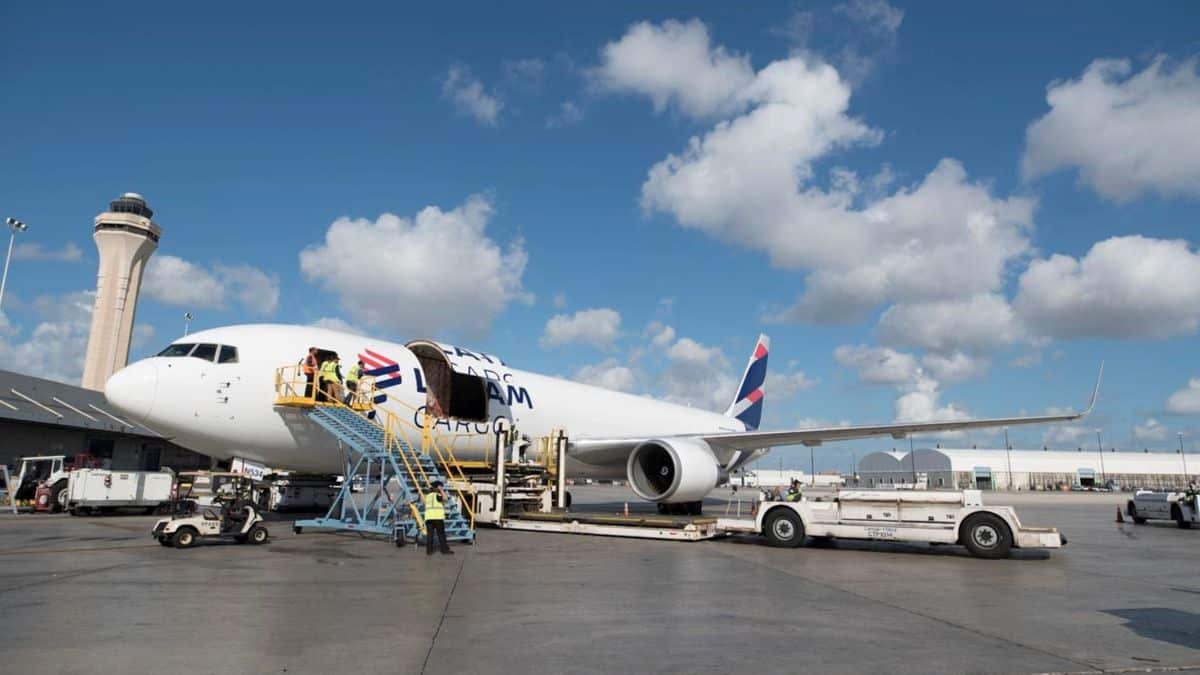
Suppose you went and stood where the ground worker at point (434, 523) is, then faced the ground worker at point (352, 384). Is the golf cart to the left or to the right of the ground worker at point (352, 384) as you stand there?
left

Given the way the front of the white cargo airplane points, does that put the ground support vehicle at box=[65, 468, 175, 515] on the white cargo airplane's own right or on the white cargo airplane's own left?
on the white cargo airplane's own right

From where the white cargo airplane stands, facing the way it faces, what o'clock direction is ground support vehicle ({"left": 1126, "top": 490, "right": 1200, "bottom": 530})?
The ground support vehicle is roughly at 7 o'clock from the white cargo airplane.

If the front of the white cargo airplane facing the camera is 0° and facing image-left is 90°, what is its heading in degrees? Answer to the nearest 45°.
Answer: approximately 45°

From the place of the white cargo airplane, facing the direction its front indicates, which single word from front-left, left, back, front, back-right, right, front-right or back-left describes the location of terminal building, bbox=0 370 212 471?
right

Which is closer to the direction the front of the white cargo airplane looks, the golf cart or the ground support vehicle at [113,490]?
the golf cart

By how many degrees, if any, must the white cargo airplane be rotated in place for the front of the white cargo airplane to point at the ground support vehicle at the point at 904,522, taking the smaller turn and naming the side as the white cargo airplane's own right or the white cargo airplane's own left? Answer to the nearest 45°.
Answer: approximately 135° to the white cargo airplane's own left

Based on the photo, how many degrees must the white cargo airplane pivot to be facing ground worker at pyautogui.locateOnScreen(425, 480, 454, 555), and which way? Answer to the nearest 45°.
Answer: approximately 45° to its left
